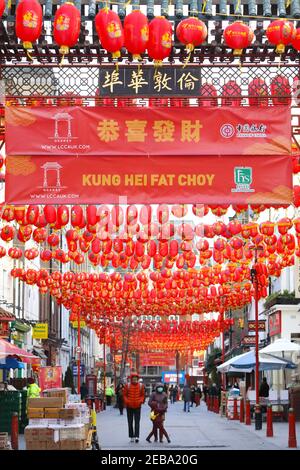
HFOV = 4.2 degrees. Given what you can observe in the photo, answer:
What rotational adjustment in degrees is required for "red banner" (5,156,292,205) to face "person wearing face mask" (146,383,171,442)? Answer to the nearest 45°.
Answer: approximately 180°

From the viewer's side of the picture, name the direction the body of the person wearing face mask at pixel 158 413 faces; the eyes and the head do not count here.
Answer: toward the camera

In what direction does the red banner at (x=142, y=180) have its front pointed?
toward the camera

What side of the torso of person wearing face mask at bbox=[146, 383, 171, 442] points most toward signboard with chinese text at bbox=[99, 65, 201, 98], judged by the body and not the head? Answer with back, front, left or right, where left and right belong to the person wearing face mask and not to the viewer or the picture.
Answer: front

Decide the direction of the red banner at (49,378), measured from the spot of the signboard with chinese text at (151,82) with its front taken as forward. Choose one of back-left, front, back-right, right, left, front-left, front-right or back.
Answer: back

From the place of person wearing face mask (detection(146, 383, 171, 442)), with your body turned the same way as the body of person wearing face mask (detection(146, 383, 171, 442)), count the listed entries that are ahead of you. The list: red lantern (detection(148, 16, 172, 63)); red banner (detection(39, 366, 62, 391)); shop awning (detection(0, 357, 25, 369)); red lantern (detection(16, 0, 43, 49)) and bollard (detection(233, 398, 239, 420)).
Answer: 2

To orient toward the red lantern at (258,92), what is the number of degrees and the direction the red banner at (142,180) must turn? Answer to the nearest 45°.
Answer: approximately 135° to its left
